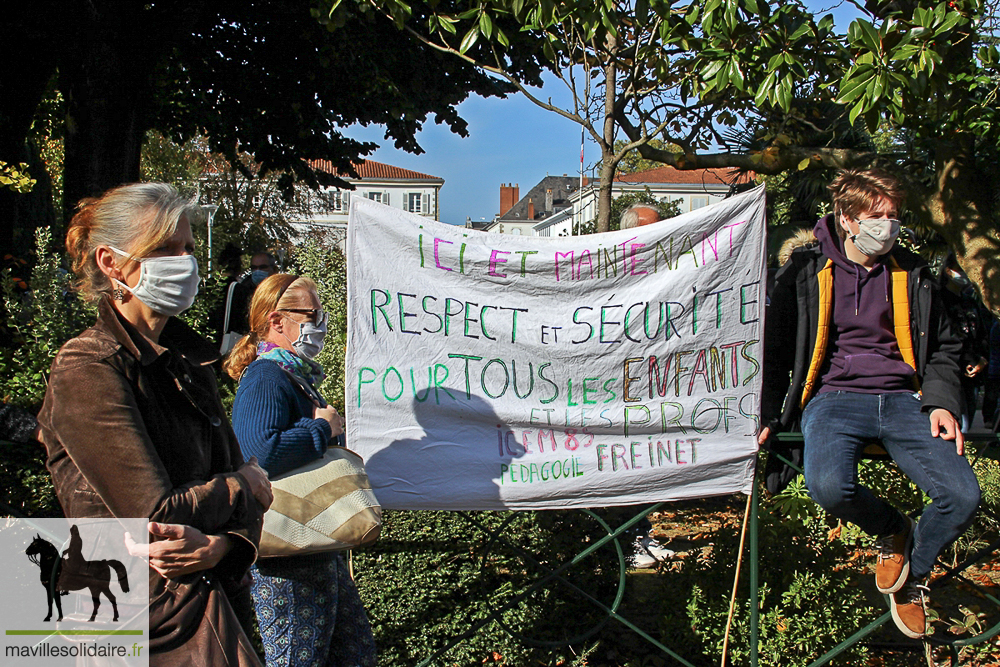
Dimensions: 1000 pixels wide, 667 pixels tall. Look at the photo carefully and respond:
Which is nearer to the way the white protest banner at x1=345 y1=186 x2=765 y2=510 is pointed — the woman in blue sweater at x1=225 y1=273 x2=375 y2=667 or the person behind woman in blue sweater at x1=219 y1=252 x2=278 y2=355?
the woman in blue sweater

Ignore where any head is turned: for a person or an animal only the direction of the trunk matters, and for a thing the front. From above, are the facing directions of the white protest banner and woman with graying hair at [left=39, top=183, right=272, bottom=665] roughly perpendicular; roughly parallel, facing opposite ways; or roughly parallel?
roughly perpendicular

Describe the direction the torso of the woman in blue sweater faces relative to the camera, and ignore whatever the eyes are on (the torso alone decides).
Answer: to the viewer's right

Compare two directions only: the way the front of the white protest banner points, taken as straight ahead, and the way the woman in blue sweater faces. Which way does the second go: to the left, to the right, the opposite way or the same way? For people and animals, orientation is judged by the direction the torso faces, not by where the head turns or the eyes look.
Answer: to the left

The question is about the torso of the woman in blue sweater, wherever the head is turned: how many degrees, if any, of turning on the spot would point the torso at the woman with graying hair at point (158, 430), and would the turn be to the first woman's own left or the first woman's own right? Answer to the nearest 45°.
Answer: approximately 135° to the first woman's own right

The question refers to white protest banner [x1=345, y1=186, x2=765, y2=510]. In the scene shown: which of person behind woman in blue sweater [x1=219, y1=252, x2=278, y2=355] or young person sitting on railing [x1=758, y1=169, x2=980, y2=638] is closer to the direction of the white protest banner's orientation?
the young person sitting on railing

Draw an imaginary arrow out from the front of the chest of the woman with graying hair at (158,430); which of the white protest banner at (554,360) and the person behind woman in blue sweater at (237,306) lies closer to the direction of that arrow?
the white protest banner

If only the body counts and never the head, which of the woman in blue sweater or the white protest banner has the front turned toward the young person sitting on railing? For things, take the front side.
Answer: the woman in blue sweater

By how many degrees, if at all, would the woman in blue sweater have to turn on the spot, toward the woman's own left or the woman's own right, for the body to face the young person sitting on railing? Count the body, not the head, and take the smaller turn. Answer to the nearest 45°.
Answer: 0° — they already face them

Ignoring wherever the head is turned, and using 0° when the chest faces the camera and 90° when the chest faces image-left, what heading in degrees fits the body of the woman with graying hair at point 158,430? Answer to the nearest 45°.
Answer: approximately 315°
